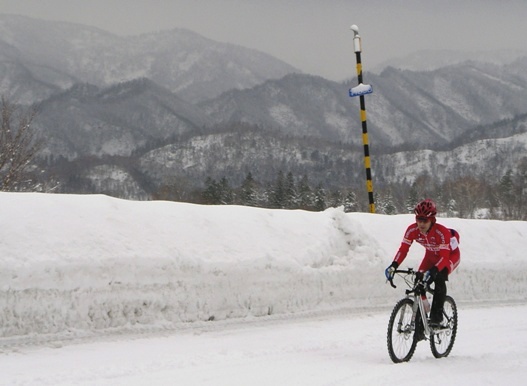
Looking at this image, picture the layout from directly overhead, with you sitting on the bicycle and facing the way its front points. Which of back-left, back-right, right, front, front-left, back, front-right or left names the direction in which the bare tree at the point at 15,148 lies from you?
right

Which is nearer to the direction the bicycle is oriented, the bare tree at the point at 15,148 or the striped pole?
the bare tree

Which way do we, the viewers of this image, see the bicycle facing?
facing the viewer and to the left of the viewer

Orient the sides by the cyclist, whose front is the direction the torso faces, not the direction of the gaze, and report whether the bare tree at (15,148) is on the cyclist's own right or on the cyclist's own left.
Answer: on the cyclist's own right

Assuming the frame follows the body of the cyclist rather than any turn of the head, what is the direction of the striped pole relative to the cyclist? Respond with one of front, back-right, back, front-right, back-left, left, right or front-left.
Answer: back-right

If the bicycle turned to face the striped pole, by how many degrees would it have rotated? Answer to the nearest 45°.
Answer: approximately 135° to its right

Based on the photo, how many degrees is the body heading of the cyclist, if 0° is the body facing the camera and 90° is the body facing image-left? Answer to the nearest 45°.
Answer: approximately 45°
